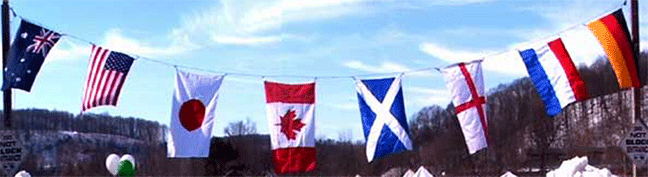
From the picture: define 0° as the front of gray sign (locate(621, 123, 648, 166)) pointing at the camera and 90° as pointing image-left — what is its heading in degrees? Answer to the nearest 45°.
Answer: approximately 0°

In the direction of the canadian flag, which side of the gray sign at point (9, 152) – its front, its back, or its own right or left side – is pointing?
left

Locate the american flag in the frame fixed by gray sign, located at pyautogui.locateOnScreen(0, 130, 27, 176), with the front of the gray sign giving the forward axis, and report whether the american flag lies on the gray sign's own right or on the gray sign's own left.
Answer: on the gray sign's own left

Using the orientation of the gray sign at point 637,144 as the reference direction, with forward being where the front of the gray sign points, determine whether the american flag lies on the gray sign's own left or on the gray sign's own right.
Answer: on the gray sign's own right

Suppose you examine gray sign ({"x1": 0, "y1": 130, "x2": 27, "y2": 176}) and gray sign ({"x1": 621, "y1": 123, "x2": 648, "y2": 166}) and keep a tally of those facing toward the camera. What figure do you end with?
2
